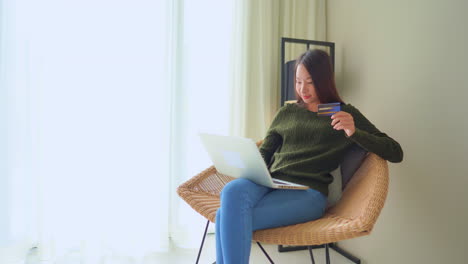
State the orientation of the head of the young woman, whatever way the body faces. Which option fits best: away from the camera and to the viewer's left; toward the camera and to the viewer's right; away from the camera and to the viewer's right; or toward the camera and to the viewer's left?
toward the camera and to the viewer's left

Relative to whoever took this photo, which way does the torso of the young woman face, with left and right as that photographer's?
facing the viewer and to the left of the viewer
